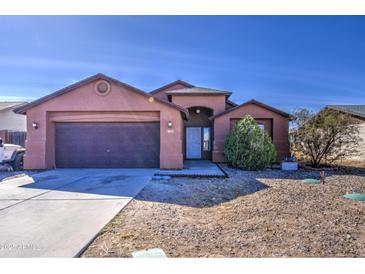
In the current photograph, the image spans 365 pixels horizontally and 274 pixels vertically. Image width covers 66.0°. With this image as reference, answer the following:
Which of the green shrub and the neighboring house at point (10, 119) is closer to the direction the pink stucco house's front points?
the green shrub

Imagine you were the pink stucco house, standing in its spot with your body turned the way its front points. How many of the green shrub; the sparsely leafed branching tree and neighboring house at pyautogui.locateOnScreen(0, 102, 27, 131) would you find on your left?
2

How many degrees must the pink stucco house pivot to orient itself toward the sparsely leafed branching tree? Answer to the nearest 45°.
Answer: approximately 90° to its left

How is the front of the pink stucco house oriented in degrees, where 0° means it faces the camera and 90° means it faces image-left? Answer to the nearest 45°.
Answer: approximately 0°

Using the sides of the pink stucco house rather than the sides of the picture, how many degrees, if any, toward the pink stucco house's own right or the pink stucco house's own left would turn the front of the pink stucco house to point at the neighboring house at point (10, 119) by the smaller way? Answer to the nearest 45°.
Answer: approximately 135° to the pink stucco house's own right
